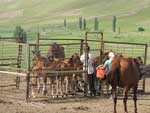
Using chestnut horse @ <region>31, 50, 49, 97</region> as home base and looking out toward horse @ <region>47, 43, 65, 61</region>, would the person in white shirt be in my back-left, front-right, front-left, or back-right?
front-right

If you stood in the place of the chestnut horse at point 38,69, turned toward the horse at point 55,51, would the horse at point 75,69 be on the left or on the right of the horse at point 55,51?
right
